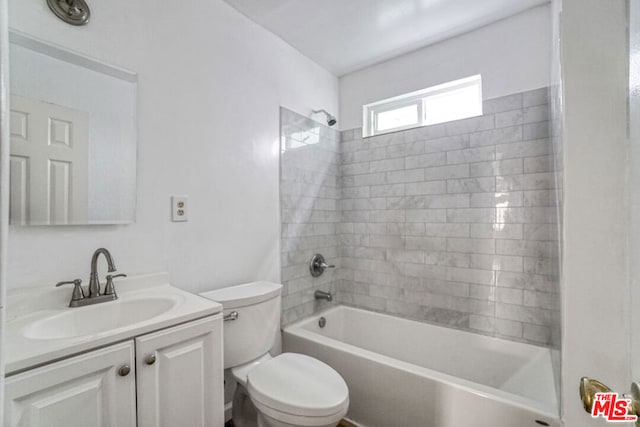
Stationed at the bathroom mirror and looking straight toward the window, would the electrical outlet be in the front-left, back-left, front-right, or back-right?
front-left

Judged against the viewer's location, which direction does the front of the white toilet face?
facing the viewer and to the right of the viewer

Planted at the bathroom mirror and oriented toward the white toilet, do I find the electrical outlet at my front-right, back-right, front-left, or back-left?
front-left
